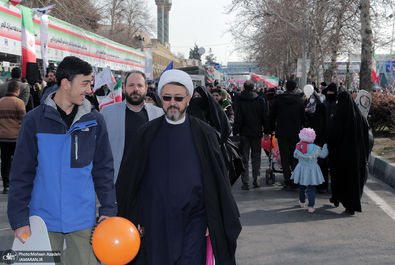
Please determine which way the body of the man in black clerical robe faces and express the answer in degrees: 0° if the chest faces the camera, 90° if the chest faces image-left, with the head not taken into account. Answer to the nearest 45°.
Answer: approximately 0°

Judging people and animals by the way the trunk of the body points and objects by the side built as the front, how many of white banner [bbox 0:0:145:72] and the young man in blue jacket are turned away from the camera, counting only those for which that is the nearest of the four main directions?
0

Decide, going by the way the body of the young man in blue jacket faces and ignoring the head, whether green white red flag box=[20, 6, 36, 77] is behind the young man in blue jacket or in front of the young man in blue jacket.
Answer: behind

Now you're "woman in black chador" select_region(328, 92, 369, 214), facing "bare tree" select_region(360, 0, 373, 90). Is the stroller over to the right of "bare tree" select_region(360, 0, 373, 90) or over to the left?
left

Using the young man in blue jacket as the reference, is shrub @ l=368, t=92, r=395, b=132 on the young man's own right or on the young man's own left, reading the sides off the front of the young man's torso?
on the young man's own left

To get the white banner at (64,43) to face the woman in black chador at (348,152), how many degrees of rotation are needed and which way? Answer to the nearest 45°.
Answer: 0° — it already faces them

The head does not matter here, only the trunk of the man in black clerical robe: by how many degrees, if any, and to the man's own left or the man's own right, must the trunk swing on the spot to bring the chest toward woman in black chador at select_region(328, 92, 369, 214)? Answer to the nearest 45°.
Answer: approximately 135° to the man's own left

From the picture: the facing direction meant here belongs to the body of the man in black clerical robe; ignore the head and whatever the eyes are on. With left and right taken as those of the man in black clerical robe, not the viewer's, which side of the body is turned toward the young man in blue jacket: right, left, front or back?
right
